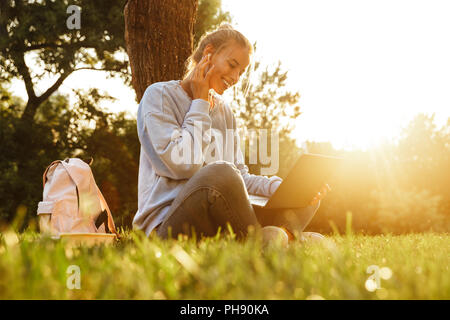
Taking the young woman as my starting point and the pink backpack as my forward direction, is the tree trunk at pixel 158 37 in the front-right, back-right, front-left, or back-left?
front-right

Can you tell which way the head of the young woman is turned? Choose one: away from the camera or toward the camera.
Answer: toward the camera

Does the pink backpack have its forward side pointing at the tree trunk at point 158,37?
no

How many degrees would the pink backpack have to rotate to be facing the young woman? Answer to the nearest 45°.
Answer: approximately 135° to its left
